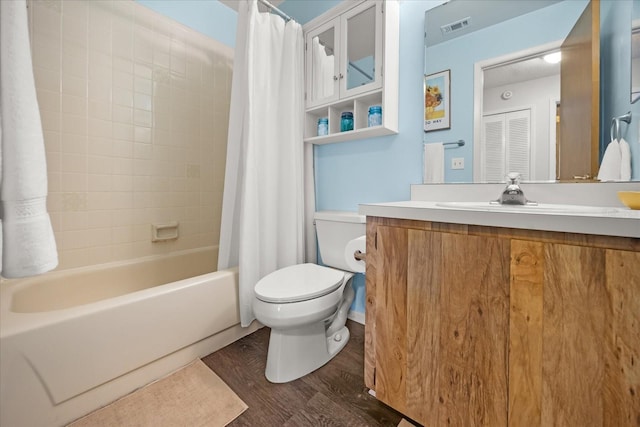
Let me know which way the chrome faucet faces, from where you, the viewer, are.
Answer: facing the viewer

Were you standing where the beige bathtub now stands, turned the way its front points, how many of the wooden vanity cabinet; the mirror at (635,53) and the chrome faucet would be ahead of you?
3

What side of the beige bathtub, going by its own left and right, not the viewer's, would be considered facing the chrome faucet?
front

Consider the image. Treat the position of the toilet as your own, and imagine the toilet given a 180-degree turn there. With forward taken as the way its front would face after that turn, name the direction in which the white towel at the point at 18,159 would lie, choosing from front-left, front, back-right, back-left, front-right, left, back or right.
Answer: back

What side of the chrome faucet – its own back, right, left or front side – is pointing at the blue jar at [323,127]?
right

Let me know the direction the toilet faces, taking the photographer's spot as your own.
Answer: facing the viewer and to the left of the viewer

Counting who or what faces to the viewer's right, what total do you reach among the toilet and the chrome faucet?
0

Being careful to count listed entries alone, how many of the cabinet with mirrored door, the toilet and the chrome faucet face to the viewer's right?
0

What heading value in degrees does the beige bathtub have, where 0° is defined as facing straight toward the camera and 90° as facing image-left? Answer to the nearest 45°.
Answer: approximately 315°

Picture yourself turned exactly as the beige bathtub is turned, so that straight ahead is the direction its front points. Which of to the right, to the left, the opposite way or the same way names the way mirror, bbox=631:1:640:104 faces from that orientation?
the opposite way
